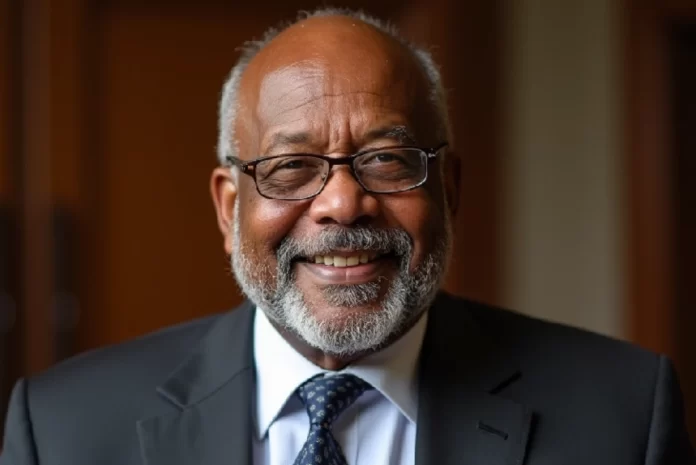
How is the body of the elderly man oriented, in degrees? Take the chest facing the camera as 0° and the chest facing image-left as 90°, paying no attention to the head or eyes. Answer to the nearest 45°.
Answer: approximately 0°
